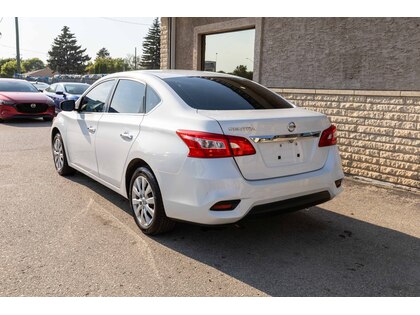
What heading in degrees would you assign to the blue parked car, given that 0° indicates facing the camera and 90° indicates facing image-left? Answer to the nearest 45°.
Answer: approximately 315°

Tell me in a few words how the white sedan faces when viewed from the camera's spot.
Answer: facing away from the viewer and to the left of the viewer

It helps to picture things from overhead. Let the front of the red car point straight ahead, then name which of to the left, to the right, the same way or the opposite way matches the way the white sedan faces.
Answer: the opposite way

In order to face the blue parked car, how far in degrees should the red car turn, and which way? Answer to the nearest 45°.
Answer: approximately 90° to its left

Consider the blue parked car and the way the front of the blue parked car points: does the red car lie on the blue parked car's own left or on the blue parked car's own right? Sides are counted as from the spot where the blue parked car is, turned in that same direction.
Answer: on the blue parked car's own right

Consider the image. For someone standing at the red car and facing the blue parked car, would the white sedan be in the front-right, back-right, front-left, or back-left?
back-right

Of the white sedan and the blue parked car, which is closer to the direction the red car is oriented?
the white sedan
